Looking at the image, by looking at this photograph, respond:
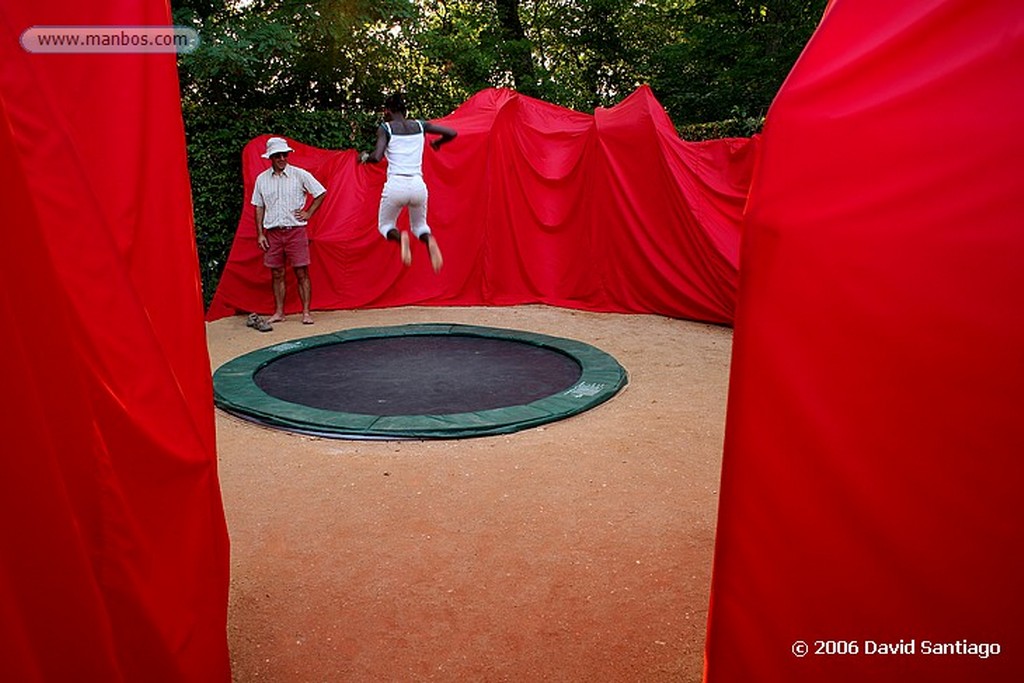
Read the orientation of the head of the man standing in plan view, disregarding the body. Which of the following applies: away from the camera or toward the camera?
toward the camera

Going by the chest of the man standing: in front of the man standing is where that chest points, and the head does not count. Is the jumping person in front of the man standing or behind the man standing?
in front

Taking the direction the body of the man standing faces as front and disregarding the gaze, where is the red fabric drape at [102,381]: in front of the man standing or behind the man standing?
in front

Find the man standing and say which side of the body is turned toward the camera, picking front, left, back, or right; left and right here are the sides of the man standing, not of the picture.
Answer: front

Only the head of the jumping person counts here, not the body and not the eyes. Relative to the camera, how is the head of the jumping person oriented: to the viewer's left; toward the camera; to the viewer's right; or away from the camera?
away from the camera

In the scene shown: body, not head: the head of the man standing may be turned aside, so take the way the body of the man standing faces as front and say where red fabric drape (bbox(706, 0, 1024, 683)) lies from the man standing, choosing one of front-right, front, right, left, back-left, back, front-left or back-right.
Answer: front
